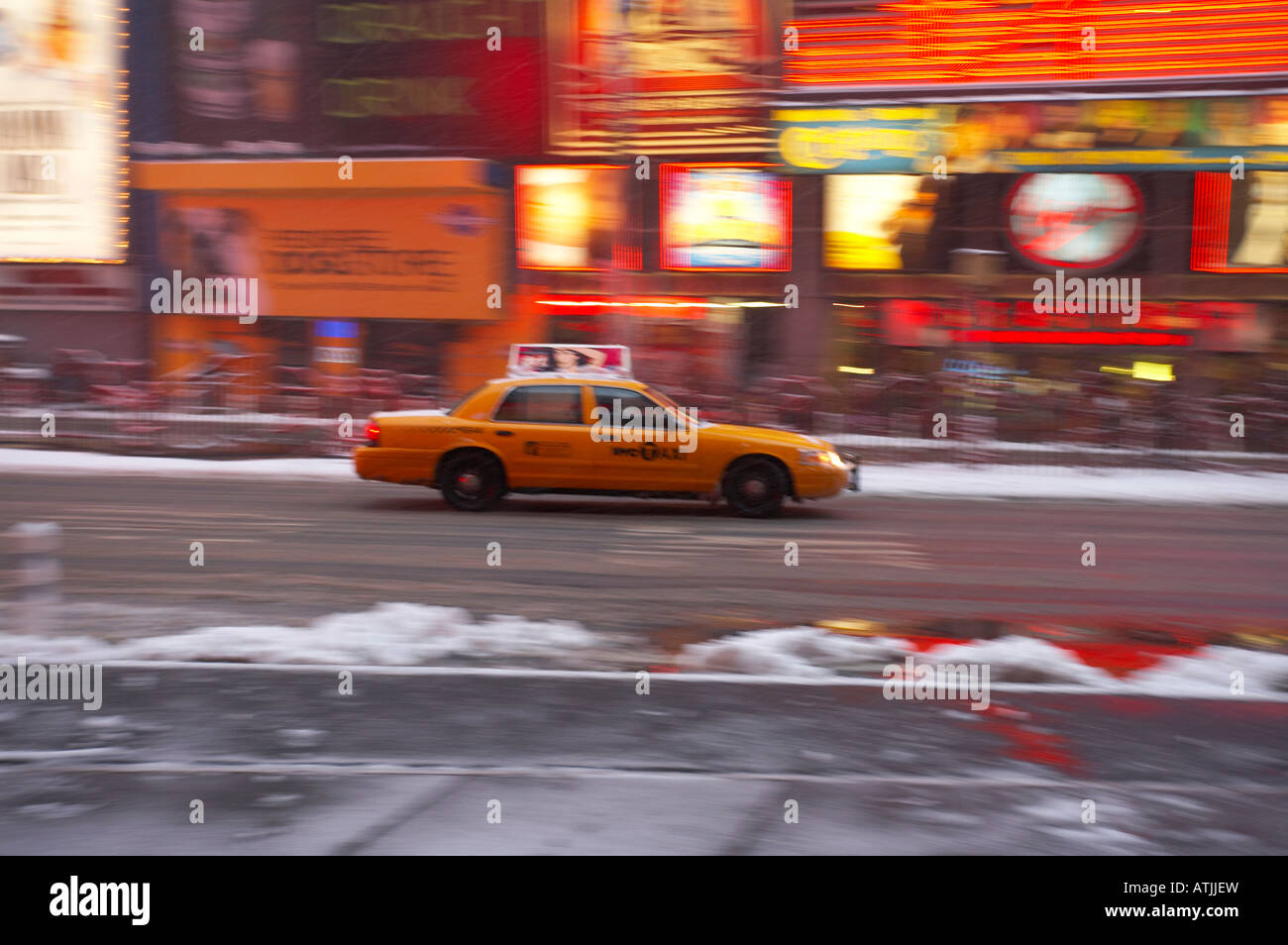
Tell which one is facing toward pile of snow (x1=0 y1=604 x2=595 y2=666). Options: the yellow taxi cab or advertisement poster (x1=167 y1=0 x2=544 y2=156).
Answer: the advertisement poster

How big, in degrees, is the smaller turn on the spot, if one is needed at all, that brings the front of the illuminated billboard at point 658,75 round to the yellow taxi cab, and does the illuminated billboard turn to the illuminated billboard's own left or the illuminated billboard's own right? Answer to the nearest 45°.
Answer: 0° — it already faces it

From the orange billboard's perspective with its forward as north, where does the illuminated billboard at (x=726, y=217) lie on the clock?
The illuminated billboard is roughly at 10 o'clock from the orange billboard.

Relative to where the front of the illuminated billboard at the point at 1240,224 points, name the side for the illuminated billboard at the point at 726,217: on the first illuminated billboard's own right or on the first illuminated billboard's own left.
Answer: on the first illuminated billboard's own right

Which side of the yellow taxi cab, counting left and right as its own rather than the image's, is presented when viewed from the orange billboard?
left

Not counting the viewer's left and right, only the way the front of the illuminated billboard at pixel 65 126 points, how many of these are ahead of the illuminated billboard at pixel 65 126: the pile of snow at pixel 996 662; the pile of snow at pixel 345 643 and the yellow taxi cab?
3

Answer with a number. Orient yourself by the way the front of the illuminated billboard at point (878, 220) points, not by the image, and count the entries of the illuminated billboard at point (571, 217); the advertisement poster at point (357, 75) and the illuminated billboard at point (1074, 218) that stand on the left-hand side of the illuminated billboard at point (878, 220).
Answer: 1

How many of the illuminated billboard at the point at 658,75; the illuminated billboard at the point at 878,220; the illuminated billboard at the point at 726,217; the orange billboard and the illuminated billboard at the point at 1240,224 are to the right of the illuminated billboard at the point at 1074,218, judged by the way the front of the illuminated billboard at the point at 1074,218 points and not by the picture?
4

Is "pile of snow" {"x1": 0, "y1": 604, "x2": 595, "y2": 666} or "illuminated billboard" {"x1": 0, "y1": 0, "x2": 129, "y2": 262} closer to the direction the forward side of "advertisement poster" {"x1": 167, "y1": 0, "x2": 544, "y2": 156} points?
the pile of snow

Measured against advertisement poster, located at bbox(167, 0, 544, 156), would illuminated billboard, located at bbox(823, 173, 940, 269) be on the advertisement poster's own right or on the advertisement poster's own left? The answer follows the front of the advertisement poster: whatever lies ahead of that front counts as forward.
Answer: on the advertisement poster's own left

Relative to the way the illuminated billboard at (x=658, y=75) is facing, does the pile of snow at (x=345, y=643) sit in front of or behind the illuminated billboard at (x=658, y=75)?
in front

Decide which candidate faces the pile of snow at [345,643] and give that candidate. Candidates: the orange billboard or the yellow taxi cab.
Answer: the orange billboard

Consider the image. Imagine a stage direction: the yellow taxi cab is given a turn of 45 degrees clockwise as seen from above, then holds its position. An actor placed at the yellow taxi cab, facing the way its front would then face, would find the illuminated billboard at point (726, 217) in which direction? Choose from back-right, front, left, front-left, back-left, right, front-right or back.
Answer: back-left

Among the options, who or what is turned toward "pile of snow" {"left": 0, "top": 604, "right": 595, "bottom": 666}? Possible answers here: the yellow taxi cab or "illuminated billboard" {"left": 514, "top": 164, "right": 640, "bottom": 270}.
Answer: the illuminated billboard

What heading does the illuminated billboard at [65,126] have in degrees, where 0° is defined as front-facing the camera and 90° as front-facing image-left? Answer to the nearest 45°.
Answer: approximately 0°
